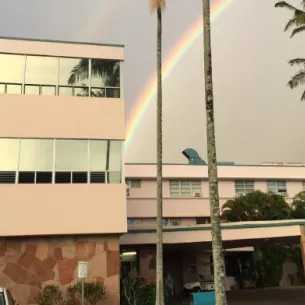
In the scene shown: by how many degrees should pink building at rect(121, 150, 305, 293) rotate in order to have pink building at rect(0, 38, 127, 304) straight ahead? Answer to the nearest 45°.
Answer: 0° — it already faces it

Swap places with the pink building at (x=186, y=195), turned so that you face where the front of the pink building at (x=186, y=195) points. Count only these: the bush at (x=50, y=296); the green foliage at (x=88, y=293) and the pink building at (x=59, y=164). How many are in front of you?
3

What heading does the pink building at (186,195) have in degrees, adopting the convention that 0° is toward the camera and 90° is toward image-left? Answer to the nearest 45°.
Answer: approximately 0°

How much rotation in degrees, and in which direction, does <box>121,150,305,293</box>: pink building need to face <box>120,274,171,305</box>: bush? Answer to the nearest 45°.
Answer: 0° — it already faces it

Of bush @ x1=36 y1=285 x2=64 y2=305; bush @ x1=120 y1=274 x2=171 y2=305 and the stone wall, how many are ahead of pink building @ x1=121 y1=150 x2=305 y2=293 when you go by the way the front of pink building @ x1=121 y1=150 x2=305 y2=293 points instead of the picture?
3

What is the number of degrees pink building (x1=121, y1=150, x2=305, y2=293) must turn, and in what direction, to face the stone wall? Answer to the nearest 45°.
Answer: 0° — it already faces it
